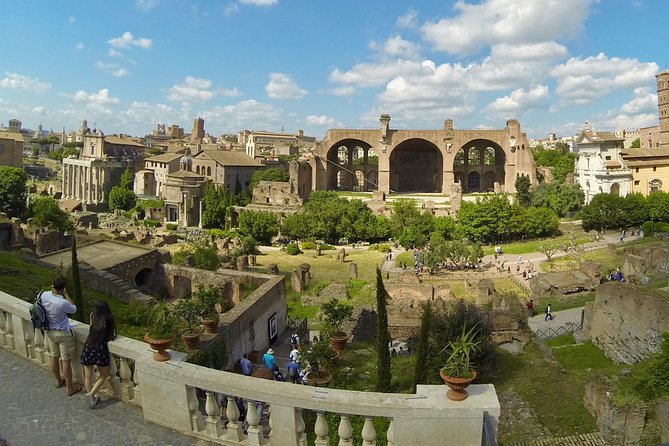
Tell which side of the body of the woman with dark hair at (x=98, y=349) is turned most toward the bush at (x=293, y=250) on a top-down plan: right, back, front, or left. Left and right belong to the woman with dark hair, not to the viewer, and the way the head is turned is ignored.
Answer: front

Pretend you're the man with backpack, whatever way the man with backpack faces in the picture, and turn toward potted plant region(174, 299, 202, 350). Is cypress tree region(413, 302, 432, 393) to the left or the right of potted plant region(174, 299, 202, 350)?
right

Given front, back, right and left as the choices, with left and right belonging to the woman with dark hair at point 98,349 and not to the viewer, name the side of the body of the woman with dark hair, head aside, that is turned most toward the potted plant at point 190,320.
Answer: front

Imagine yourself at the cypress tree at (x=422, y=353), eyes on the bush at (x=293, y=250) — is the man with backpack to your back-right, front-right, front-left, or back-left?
back-left

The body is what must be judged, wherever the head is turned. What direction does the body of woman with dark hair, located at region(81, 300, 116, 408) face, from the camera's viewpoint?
away from the camera

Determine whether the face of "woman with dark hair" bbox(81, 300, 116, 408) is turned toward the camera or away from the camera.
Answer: away from the camera

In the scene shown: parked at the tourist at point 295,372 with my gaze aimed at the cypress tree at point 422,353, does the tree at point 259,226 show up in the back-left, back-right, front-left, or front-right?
back-left
